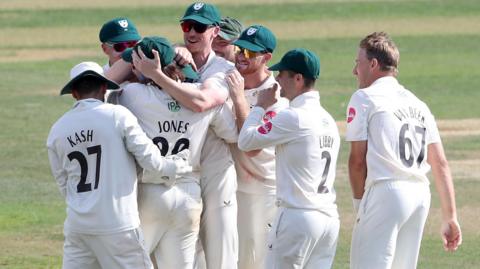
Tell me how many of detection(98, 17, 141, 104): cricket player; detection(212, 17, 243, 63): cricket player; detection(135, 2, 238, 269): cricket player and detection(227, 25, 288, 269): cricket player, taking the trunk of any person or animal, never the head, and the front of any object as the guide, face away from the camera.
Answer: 0

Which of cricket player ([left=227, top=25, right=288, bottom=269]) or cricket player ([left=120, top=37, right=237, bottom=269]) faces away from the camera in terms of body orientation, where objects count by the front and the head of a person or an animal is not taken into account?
cricket player ([left=120, top=37, right=237, bottom=269])

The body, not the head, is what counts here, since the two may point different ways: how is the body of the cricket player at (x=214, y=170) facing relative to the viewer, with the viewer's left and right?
facing the viewer and to the left of the viewer

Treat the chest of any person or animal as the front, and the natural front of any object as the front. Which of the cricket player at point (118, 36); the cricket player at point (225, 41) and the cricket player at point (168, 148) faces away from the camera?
the cricket player at point (168, 148)

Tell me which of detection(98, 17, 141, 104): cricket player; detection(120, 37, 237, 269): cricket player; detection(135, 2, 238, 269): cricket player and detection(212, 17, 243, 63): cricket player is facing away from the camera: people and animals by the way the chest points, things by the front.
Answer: detection(120, 37, 237, 269): cricket player

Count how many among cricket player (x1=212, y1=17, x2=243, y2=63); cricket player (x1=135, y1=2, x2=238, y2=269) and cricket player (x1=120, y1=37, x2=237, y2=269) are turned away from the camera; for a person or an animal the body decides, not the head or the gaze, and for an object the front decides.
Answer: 1

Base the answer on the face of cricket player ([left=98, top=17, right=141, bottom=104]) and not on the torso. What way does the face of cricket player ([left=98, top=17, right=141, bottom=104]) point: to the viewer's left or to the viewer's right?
to the viewer's right

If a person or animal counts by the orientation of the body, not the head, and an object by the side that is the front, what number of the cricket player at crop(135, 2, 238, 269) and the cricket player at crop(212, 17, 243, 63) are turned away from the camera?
0

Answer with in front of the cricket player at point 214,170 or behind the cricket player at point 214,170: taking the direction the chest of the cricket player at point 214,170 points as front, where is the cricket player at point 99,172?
in front

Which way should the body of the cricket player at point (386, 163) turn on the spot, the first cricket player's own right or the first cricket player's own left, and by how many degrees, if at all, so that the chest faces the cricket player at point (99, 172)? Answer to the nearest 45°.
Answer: approximately 45° to the first cricket player's own left

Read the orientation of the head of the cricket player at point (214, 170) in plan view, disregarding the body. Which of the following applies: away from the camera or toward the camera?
toward the camera

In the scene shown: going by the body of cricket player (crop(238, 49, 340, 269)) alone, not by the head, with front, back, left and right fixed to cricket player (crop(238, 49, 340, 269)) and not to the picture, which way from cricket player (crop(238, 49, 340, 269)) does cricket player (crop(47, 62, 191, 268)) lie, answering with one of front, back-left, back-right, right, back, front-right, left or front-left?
front-left

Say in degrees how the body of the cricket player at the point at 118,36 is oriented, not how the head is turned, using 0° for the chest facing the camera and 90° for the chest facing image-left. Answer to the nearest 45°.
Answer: approximately 315°

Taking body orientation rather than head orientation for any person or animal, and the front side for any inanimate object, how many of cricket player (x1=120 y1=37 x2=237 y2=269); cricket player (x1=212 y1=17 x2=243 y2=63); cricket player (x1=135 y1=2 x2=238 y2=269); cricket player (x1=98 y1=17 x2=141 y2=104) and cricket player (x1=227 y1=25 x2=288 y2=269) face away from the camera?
1
